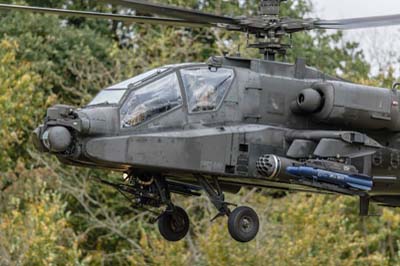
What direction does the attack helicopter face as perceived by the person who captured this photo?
facing the viewer and to the left of the viewer
